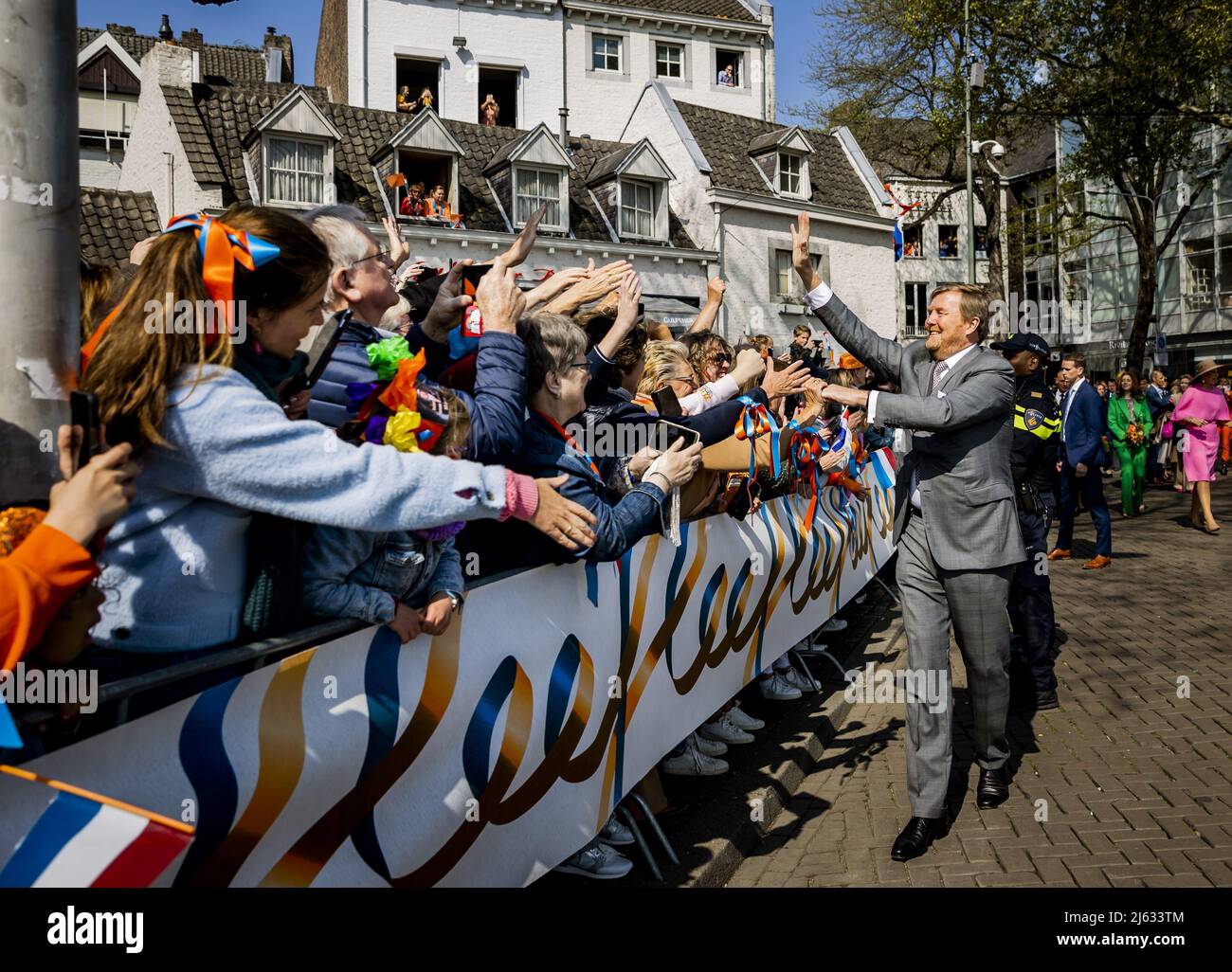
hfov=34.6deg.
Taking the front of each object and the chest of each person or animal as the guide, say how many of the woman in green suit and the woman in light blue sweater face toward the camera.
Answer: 1

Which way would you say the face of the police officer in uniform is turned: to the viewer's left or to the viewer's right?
to the viewer's left

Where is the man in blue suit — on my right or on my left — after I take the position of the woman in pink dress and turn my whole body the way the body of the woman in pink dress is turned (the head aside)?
on my right

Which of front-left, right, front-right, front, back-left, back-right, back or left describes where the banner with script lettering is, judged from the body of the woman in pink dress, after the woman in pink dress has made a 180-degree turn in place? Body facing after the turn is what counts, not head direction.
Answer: back-left

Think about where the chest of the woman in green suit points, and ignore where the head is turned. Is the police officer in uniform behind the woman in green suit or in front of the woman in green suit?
in front

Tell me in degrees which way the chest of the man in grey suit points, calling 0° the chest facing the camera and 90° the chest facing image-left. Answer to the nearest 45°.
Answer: approximately 45°

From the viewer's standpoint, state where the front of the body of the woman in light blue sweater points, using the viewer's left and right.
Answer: facing to the right of the viewer

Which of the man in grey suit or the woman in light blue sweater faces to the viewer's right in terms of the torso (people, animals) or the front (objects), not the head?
the woman in light blue sweater

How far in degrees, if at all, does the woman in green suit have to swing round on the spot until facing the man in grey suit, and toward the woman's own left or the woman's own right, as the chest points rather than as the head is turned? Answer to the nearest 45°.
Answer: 0° — they already face them

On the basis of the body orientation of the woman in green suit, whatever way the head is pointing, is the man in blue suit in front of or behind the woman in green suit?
in front

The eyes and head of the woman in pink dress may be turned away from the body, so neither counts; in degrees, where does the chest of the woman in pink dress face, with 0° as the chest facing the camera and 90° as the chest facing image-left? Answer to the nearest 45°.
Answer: approximately 315°

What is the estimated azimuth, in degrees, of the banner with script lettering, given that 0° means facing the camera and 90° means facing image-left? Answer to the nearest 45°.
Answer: approximately 315°

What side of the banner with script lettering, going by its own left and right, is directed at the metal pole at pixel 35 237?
right

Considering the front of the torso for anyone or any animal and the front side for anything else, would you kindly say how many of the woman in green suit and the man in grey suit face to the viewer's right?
0
